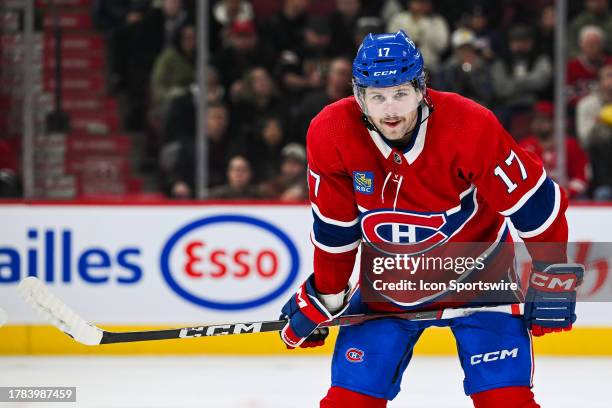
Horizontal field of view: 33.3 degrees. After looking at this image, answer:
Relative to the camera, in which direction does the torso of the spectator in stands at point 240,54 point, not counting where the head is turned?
toward the camera

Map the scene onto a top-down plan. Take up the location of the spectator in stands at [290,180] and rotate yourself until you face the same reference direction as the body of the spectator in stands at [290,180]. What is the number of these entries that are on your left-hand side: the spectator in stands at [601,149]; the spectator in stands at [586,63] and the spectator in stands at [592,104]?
3

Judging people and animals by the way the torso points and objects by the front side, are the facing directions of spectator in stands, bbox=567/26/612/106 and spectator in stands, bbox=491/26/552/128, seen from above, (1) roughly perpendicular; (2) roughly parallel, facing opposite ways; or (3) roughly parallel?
roughly parallel

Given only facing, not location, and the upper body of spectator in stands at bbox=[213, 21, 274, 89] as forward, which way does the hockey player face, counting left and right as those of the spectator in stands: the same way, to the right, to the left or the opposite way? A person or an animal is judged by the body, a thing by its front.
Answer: the same way

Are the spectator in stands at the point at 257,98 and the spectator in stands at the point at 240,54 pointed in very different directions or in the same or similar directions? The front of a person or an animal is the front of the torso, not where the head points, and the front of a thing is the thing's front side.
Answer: same or similar directions

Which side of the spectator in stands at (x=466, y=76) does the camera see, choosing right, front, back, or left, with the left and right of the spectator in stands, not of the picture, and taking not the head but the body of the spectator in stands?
front

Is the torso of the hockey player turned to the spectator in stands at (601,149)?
no

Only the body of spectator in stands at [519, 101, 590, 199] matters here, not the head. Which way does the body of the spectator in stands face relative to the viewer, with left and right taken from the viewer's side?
facing the viewer

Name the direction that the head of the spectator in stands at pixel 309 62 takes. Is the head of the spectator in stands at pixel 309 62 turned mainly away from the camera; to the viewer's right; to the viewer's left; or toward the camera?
toward the camera

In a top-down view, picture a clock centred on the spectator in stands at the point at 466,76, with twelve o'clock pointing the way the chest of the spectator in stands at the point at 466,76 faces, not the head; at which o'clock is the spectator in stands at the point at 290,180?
the spectator in stands at the point at 290,180 is roughly at 2 o'clock from the spectator in stands at the point at 466,76.

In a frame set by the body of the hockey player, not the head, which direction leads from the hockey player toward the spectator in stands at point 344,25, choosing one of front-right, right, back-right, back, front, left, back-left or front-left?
back

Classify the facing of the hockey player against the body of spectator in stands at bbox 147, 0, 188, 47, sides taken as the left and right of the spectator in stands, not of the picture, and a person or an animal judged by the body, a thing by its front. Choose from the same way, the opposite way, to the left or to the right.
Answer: the same way

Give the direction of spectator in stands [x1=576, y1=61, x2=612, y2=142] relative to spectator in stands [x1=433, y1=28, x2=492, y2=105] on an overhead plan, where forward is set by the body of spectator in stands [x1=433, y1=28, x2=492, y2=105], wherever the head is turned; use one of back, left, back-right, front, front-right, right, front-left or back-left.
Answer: left

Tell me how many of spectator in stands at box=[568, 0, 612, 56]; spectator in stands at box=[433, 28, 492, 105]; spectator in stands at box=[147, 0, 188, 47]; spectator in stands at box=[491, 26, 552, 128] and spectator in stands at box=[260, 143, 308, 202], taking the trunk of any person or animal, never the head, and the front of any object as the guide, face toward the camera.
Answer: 5

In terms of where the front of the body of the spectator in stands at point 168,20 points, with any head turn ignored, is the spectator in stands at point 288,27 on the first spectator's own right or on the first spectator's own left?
on the first spectator's own left

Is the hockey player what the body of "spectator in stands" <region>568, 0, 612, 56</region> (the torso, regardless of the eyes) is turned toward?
yes

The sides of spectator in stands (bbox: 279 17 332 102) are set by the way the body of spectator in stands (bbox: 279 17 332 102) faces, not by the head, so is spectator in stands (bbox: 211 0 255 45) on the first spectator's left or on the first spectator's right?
on the first spectator's right

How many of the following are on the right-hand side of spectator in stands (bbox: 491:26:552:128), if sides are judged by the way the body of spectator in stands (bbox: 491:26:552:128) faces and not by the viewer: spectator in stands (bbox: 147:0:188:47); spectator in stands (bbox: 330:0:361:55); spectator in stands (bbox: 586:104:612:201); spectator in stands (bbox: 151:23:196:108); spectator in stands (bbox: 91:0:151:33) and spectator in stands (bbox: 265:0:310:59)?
5

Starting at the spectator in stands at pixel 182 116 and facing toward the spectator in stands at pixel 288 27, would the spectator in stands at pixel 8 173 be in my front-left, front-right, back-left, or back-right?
back-left

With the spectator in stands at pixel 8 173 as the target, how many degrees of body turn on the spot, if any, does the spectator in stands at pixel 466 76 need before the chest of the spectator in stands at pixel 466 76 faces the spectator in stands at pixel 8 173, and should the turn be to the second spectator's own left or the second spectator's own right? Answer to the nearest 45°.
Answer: approximately 90° to the second spectator's own right

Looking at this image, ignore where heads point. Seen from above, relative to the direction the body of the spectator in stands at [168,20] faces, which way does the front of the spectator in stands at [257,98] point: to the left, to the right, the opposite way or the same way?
the same way

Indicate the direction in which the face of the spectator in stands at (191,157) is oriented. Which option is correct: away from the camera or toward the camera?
toward the camera

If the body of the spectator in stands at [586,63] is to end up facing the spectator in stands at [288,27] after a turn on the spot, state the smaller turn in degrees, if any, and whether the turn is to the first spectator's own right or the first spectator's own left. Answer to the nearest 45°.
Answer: approximately 90° to the first spectator's own right

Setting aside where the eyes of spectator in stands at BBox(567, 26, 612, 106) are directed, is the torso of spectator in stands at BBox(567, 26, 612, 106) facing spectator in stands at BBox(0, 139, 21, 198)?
no

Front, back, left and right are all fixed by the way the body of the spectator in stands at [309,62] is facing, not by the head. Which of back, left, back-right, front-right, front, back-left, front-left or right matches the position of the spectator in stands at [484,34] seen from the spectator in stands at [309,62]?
back-left

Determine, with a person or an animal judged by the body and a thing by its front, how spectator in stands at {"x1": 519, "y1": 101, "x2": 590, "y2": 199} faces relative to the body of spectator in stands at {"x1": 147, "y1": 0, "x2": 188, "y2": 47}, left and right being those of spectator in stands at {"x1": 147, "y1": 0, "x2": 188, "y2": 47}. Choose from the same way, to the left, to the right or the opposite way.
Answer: the same way
